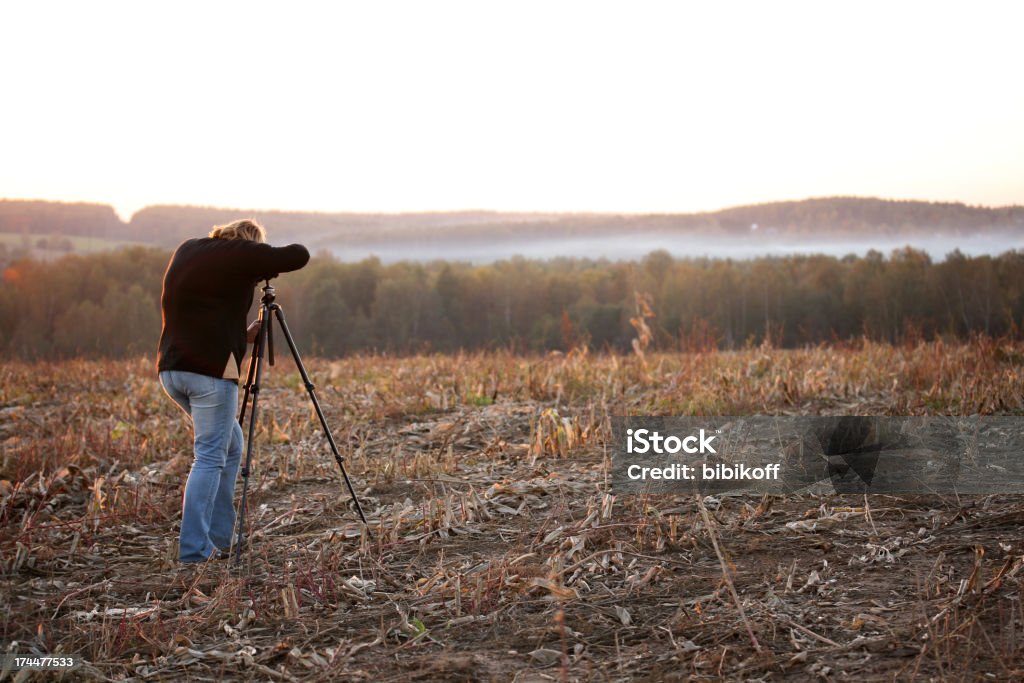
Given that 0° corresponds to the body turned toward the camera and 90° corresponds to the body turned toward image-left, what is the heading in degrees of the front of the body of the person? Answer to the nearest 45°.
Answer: approximately 225°
